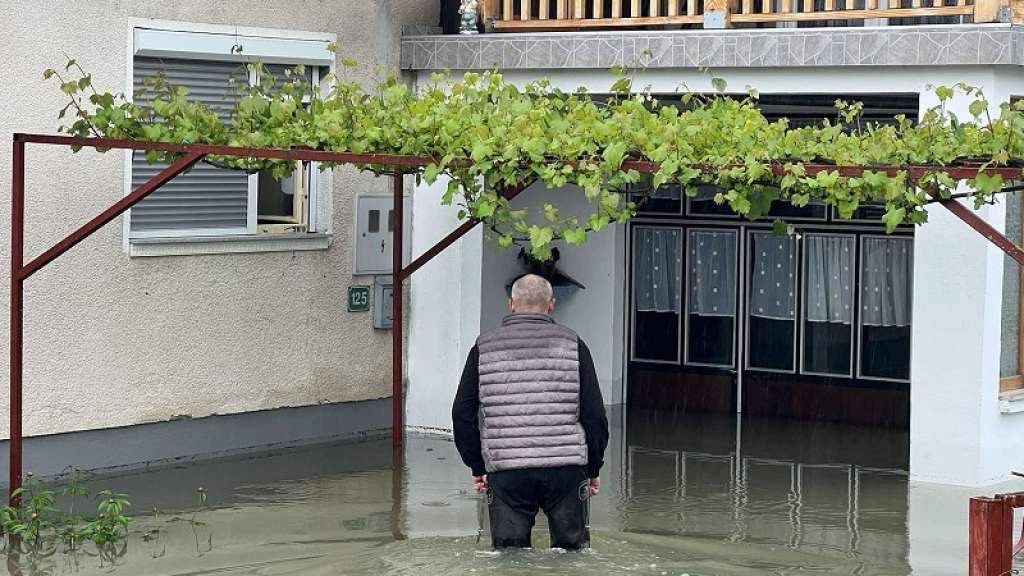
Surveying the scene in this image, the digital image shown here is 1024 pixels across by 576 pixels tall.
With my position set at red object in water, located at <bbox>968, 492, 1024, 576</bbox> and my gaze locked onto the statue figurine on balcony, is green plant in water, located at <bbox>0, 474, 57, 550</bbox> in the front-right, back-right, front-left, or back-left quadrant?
front-left

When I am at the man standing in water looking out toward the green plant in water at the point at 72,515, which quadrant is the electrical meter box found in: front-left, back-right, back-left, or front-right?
front-right

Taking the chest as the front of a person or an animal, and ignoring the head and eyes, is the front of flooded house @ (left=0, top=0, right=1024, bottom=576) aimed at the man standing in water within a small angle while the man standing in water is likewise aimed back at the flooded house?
yes

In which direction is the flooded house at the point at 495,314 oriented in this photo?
toward the camera

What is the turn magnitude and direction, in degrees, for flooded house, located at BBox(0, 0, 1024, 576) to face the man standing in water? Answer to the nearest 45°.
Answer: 0° — it already faces them

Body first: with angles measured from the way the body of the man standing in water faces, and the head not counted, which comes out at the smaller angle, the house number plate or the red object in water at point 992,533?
the house number plate

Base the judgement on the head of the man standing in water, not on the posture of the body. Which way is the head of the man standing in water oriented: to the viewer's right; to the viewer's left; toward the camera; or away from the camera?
away from the camera

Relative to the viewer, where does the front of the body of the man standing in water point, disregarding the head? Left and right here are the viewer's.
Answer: facing away from the viewer

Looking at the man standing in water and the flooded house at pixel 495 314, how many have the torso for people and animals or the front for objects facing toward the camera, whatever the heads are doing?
1

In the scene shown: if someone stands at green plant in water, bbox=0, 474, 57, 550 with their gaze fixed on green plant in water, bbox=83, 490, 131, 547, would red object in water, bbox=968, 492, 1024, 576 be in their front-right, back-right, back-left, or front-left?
front-right

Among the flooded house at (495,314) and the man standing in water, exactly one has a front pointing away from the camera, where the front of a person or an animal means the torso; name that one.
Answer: the man standing in water

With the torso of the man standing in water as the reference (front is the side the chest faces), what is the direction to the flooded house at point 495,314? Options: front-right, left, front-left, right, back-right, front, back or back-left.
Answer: front

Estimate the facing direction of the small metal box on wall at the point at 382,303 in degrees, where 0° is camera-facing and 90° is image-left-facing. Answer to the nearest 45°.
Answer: approximately 315°

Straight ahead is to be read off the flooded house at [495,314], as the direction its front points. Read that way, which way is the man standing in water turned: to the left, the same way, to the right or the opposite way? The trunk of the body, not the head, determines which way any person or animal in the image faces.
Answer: the opposite way

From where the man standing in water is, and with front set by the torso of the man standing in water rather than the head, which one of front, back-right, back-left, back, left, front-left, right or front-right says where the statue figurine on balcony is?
front
